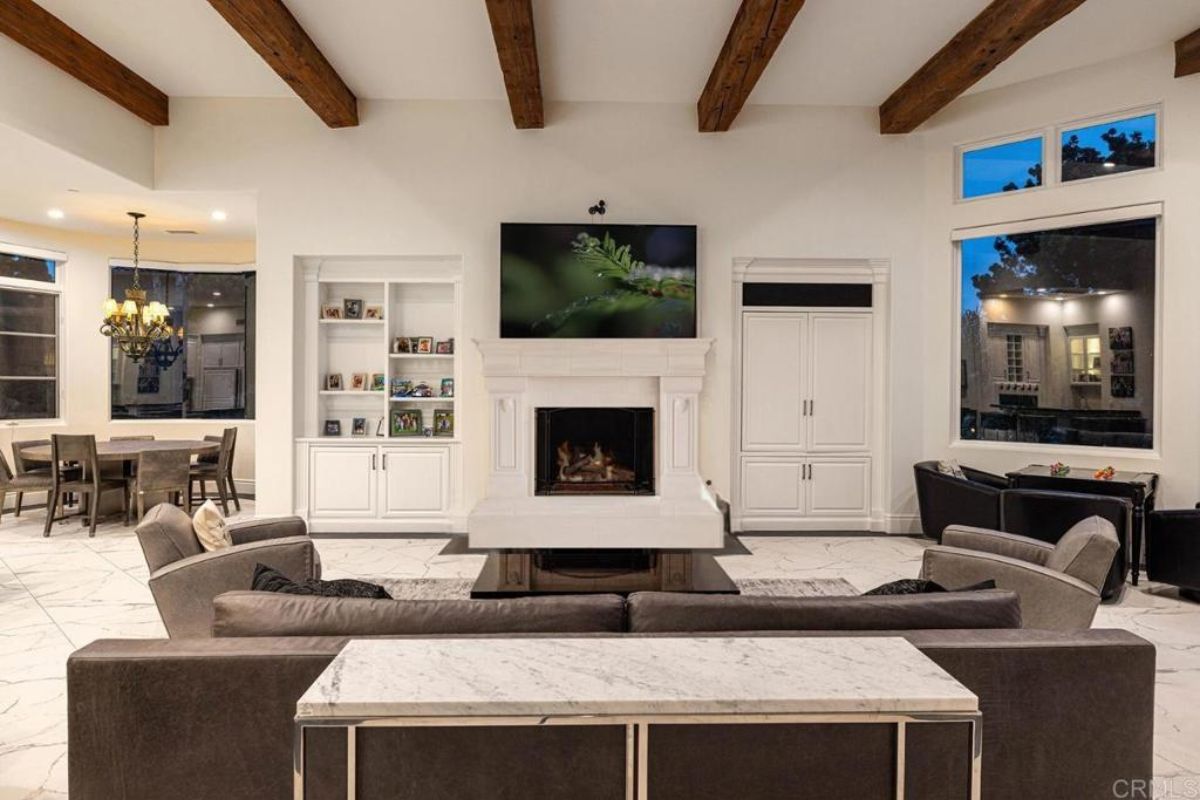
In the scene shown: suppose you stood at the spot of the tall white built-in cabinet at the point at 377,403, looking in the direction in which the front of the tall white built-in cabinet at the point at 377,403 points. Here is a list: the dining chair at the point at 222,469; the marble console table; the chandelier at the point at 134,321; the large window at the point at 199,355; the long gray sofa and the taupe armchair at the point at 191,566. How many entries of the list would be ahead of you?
3

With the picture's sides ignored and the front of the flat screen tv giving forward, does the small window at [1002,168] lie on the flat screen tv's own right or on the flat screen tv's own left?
on the flat screen tv's own left

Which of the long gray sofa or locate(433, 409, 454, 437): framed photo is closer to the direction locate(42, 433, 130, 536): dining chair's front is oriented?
the framed photo

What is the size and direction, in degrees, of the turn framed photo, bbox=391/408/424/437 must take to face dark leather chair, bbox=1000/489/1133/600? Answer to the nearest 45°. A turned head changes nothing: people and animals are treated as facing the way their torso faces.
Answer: approximately 45° to its left

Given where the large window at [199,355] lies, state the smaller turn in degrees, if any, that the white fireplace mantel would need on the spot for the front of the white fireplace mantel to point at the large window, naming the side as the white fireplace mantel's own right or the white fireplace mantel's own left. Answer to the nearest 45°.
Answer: approximately 135° to the white fireplace mantel's own right

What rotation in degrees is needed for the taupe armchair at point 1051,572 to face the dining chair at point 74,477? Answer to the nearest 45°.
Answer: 0° — it already faces it

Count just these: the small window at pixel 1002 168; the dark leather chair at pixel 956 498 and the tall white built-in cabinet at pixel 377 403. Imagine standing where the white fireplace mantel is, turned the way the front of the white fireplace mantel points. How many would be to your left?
2

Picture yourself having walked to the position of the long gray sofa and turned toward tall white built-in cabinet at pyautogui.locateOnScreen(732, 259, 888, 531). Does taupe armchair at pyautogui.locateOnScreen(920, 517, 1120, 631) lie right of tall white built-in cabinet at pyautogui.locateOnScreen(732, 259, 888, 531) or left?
right

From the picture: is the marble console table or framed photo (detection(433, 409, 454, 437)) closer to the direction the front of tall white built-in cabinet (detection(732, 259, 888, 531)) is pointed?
the marble console table

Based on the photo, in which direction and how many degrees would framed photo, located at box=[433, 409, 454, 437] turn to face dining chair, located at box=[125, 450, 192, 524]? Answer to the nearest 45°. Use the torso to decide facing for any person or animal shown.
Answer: approximately 90° to its right

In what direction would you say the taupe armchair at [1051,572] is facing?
to the viewer's left

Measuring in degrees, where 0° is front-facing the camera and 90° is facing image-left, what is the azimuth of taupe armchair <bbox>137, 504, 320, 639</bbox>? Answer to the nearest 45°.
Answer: approximately 270°

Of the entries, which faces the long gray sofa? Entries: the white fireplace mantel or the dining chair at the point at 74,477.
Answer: the white fireplace mantel
